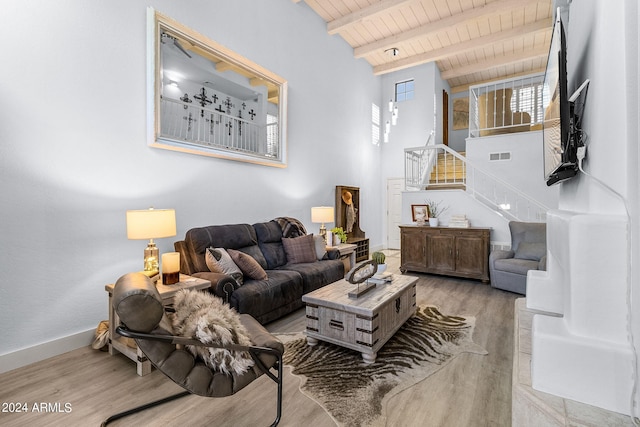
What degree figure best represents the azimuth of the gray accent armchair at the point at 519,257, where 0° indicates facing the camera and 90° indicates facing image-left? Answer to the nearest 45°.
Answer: approximately 45°

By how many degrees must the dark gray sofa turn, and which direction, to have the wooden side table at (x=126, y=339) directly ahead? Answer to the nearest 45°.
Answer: approximately 90° to its right

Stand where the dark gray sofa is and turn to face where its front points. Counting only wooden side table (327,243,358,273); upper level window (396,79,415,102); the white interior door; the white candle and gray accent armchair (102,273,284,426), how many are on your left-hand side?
3

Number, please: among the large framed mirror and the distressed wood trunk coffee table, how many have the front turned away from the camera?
0

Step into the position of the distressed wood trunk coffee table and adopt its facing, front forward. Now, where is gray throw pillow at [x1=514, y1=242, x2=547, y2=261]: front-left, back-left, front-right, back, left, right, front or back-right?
left

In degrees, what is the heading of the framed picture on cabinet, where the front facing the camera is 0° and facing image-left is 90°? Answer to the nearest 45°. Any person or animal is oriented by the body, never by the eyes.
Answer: approximately 0°

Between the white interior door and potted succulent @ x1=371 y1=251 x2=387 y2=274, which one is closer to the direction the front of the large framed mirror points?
the potted succulent

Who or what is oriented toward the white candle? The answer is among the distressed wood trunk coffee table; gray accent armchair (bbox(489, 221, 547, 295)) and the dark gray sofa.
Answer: the gray accent armchair

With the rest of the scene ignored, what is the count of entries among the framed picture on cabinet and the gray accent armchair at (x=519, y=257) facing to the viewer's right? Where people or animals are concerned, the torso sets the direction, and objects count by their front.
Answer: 0

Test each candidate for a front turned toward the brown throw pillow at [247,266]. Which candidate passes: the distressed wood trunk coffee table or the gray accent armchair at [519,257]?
the gray accent armchair
